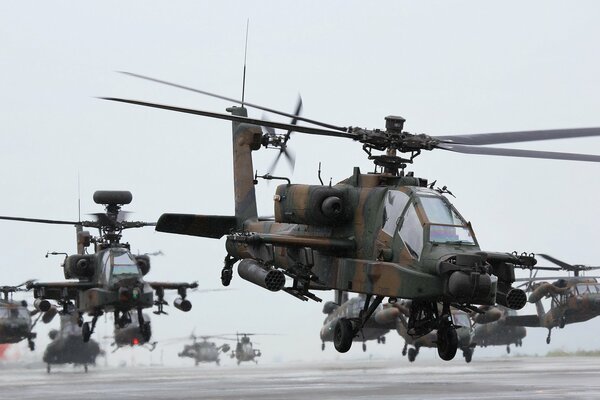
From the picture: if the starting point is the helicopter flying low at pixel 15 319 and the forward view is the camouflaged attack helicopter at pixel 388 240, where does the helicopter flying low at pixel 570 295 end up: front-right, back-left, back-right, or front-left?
front-left

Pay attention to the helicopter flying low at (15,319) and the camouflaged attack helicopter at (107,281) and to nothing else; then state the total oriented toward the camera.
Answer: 2

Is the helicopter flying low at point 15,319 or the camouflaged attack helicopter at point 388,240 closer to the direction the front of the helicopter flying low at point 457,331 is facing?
the camouflaged attack helicopter

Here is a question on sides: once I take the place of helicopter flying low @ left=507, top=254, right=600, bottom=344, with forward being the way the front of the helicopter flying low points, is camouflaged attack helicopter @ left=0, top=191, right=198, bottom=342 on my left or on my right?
on my right

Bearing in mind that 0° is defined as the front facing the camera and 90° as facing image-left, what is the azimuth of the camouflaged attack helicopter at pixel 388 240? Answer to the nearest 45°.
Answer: approximately 315°

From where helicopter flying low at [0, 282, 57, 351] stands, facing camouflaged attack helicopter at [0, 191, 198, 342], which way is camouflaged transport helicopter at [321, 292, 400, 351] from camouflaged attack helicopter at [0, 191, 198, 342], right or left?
left

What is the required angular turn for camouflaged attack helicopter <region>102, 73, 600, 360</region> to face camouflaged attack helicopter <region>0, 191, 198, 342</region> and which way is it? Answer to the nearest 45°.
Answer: approximately 180°

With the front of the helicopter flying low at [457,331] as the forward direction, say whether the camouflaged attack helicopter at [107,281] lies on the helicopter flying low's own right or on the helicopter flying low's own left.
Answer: on the helicopter flying low's own right

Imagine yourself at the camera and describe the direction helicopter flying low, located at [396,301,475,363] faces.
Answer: facing the viewer and to the right of the viewer

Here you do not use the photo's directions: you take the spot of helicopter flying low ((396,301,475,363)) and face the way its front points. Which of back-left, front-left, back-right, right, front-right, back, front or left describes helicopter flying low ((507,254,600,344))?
left

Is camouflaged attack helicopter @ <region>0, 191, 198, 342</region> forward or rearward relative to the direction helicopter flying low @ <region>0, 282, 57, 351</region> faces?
forward

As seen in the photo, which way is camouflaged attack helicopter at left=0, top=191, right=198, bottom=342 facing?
toward the camera

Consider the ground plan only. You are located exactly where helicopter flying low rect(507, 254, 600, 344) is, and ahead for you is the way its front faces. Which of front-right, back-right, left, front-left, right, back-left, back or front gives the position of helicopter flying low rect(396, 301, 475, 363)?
right
